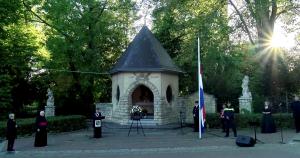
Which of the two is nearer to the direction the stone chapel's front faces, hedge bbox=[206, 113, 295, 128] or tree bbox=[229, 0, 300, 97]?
the hedge

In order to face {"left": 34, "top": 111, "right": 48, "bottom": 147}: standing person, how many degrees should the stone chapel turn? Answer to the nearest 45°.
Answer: approximately 45° to its right

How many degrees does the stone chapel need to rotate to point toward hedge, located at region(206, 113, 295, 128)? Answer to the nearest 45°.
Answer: approximately 45° to its left

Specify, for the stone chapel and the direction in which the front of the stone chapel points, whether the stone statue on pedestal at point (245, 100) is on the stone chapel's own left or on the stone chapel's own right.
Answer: on the stone chapel's own left

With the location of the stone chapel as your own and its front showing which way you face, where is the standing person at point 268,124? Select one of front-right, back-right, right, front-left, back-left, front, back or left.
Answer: front-left

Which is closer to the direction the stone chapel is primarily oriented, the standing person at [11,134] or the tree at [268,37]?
the standing person

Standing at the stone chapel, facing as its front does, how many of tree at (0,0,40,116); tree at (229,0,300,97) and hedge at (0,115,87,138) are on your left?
1

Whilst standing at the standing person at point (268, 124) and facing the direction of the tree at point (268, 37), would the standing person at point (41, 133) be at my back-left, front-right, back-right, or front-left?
back-left

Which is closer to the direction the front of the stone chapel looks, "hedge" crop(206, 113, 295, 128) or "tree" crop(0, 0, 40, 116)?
the hedge

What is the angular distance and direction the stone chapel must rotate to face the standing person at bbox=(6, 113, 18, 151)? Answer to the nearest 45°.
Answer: approximately 45° to its right

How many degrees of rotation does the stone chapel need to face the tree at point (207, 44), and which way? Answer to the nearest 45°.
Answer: approximately 90° to its left

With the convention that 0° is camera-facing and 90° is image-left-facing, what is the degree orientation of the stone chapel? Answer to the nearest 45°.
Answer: approximately 0°

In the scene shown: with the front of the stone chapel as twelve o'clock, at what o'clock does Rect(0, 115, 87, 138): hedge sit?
The hedge is roughly at 2 o'clock from the stone chapel.

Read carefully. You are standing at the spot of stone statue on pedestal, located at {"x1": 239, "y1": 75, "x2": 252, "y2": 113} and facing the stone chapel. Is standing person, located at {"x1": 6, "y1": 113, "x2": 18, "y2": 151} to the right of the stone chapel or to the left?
left
